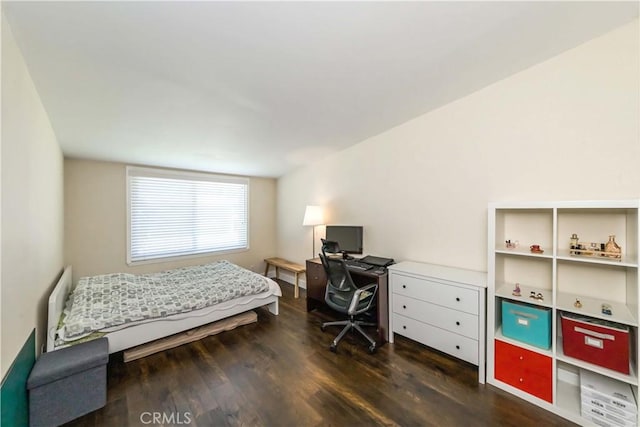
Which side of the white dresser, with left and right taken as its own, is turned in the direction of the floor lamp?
right

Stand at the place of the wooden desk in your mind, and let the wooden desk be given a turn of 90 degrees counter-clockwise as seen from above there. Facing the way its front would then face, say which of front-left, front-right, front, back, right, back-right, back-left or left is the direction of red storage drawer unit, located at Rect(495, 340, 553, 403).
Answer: front

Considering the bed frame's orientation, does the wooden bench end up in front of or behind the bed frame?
in front

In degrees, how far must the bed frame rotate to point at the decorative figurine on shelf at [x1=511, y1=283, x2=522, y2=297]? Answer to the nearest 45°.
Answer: approximately 45° to its right

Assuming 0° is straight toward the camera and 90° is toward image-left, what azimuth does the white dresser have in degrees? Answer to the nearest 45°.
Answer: approximately 45°

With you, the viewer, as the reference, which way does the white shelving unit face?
facing the viewer and to the left of the viewer

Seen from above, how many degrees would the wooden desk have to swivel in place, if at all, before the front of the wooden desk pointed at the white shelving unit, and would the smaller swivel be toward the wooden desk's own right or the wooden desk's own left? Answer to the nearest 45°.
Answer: approximately 90° to the wooden desk's own left

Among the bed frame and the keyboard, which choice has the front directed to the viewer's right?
the bed frame

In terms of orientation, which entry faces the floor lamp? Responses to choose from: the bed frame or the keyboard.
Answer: the bed frame

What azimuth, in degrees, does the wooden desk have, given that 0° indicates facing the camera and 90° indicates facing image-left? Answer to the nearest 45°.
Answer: approximately 45°

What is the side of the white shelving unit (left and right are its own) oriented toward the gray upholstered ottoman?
front

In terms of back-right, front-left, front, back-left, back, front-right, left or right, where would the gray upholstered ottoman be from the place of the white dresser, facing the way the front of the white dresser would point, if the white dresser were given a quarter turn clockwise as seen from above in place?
left

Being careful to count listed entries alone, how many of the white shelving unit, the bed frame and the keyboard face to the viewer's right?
1

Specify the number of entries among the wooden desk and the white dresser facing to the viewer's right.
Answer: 0

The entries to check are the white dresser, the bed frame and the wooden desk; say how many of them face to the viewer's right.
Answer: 1

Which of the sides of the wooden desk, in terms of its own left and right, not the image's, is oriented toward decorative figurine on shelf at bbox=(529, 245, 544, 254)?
left

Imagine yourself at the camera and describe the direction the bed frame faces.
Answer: facing to the right of the viewer

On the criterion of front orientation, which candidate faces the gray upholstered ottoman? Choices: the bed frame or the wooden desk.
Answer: the wooden desk

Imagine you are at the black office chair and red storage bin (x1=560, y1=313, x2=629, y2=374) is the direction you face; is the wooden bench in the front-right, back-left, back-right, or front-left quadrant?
back-left
